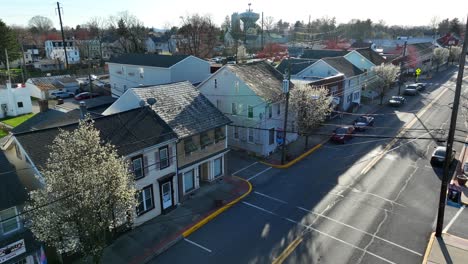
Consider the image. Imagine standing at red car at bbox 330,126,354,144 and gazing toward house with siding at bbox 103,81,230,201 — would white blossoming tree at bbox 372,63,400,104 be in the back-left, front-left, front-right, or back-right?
back-right

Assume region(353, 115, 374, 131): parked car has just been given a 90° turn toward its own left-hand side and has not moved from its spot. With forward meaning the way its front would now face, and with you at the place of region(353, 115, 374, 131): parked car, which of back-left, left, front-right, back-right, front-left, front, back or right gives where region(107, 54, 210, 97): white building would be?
back-right

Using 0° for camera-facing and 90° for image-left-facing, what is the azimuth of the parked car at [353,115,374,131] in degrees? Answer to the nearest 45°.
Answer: approximately 45°

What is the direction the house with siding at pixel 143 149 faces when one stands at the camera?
facing the viewer and to the right of the viewer

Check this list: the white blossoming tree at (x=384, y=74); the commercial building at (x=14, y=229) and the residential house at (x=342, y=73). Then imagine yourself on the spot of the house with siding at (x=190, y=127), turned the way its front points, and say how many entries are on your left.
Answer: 2

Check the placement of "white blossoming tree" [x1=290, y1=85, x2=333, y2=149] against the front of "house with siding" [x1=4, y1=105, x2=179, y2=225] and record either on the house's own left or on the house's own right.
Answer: on the house's own left

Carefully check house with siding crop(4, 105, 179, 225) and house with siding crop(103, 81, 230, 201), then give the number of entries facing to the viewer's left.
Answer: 0

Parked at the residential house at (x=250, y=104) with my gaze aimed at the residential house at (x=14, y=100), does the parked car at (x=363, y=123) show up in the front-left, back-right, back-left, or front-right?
back-right

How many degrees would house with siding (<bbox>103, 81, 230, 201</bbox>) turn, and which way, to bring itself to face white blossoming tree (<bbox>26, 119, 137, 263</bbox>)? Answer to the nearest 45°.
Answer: approximately 90° to its right

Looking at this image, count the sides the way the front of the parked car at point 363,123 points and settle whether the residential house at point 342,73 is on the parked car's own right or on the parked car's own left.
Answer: on the parked car's own right

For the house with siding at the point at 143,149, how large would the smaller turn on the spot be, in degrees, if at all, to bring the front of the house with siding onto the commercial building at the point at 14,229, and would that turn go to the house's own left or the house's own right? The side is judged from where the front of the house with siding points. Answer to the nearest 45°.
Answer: approximately 90° to the house's own right

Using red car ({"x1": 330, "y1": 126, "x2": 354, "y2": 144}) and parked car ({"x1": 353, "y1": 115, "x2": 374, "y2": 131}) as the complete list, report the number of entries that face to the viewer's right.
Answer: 0

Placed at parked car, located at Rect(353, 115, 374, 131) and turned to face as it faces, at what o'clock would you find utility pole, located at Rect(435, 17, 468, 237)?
The utility pole is roughly at 10 o'clock from the parked car.

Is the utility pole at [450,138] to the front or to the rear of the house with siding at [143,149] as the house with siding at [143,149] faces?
to the front

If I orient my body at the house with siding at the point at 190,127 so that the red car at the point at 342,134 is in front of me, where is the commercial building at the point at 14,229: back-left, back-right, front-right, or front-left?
back-right

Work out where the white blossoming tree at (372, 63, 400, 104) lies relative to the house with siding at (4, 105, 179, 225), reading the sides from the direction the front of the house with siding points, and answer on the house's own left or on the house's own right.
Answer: on the house's own left

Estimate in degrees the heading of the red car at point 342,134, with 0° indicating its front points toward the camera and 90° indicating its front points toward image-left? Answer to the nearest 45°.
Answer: approximately 45°

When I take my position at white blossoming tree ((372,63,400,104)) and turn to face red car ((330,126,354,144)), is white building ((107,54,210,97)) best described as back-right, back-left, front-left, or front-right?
front-right

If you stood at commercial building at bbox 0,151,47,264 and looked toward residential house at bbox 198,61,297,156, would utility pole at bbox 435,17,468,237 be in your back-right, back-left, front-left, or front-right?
front-right

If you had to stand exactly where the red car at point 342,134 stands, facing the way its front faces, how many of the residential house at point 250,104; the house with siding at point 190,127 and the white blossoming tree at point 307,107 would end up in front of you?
3

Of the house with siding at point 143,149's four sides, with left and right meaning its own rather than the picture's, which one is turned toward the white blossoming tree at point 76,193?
right

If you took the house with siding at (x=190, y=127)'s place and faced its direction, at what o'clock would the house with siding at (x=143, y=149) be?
the house with siding at (x=143, y=149) is roughly at 3 o'clock from the house with siding at (x=190, y=127).
